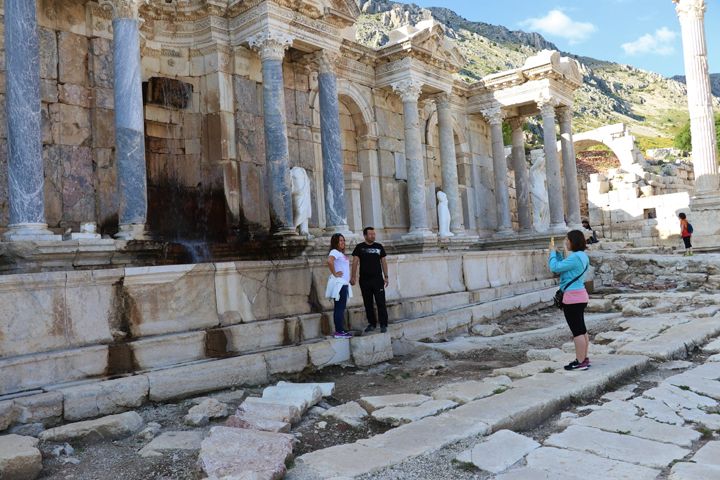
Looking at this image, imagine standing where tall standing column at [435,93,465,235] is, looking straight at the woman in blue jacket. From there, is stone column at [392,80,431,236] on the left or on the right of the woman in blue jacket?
right

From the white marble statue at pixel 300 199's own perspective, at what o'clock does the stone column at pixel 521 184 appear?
The stone column is roughly at 9 o'clock from the white marble statue.

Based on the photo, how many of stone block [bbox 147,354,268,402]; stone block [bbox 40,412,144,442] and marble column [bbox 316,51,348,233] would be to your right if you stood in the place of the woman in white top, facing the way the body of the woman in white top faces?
2

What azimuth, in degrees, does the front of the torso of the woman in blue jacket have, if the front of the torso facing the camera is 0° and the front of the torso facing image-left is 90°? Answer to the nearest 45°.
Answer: approximately 90°

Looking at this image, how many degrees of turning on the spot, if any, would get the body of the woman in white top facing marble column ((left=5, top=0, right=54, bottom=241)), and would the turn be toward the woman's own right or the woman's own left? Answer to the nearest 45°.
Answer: approximately 135° to the woman's own right

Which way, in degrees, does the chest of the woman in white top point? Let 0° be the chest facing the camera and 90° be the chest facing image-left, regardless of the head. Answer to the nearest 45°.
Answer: approximately 315°

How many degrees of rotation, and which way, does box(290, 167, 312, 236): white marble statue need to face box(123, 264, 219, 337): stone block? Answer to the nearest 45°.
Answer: approximately 45° to its right

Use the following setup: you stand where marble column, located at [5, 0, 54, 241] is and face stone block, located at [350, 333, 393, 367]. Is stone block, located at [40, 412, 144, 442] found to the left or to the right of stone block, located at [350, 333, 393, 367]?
right

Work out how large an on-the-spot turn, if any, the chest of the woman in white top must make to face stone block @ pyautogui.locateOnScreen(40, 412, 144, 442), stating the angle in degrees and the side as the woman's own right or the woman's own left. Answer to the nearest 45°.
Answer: approximately 90° to the woman's own right
